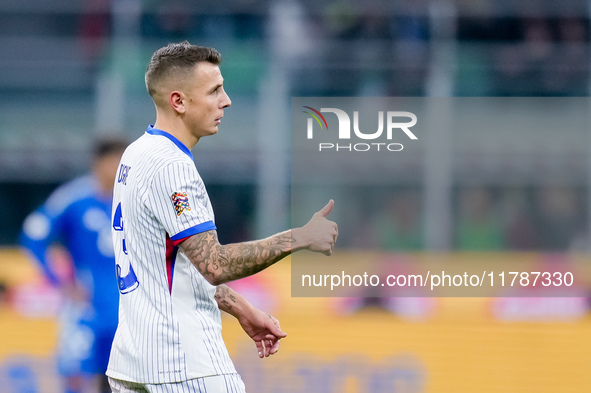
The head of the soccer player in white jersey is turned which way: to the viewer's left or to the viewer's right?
to the viewer's right

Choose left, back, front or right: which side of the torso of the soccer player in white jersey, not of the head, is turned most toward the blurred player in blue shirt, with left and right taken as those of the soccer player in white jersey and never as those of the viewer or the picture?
left

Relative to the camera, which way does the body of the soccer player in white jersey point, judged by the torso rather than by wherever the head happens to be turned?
to the viewer's right
